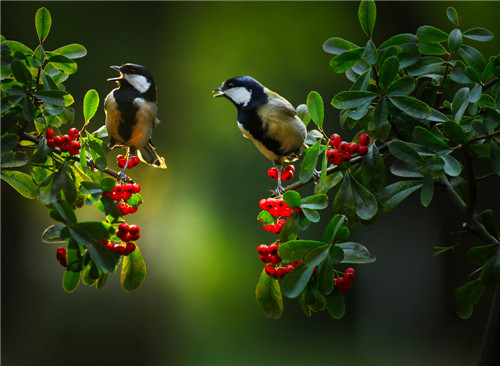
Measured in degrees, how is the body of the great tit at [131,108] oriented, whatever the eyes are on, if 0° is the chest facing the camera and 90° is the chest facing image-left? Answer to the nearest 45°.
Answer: approximately 45°

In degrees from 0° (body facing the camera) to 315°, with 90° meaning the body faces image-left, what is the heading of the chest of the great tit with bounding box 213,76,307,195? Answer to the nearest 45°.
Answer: approximately 45°
